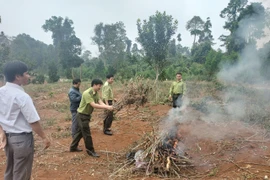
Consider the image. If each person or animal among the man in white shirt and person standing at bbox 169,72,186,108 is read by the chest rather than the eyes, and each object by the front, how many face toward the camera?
1

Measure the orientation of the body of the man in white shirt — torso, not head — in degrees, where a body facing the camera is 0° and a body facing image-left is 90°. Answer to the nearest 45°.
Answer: approximately 225°

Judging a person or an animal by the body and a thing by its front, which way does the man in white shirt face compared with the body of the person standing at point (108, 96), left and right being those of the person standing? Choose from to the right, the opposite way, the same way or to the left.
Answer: to the left

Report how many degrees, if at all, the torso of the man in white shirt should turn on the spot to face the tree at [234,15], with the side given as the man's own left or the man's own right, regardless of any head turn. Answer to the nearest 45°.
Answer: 0° — they already face it

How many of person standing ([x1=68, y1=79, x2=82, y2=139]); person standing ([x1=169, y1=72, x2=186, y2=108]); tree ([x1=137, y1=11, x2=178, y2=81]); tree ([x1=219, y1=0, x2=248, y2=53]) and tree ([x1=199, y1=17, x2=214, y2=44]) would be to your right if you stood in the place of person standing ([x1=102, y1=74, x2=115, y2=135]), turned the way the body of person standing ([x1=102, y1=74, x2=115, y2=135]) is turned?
1

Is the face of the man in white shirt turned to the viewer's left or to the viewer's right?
to the viewer's right

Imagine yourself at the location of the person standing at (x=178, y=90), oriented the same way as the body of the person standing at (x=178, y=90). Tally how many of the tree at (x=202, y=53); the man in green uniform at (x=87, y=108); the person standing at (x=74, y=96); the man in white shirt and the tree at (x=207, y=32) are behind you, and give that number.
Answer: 2

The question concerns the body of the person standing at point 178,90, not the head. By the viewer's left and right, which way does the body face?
facing the viewer

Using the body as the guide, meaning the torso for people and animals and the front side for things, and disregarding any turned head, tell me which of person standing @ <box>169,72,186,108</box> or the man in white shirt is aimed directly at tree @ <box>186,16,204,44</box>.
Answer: the man in white shirt

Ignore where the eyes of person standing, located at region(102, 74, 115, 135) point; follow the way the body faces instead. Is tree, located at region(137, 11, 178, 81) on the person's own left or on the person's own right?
on the person's own left

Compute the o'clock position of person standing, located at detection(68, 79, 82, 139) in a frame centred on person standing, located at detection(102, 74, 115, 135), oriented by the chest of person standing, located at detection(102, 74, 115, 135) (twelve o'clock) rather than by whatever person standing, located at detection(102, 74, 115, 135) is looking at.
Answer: person standing, located at detection(68, 79, 82, 139) is roughly at 3 o'clock from person standing, located at detection(102, 74, 115, 135).

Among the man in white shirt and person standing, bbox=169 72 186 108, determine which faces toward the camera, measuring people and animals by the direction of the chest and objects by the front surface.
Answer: the person standing

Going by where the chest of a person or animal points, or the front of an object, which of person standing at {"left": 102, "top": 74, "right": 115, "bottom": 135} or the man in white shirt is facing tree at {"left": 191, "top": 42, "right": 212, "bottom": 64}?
the man in white shirt

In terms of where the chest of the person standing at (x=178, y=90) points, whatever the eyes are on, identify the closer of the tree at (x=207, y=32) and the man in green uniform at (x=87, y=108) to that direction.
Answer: the man in green uniform

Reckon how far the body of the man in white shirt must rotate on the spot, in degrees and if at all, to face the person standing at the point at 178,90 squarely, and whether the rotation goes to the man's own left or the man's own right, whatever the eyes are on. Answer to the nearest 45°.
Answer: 0° — they already face them

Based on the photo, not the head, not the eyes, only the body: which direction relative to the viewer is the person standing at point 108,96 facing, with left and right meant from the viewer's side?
facing the viewer and to the right of the viewer
